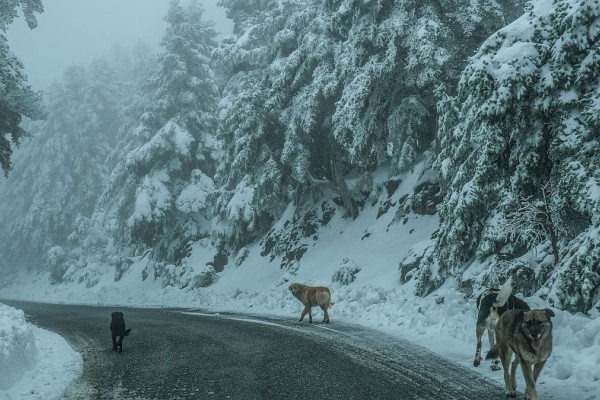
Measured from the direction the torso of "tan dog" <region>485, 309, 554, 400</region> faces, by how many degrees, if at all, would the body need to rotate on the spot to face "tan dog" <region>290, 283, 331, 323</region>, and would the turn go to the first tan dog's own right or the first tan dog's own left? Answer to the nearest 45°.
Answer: approximately 180°

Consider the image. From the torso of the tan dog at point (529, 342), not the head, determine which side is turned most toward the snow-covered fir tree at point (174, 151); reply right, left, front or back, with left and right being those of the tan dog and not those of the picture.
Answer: back

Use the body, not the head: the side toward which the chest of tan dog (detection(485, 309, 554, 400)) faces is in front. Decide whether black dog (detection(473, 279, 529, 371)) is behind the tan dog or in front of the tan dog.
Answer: behind

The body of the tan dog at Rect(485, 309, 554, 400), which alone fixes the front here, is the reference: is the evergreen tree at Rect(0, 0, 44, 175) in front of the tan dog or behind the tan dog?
behind

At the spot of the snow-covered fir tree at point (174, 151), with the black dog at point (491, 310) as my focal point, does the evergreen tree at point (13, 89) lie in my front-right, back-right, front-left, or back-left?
front-right

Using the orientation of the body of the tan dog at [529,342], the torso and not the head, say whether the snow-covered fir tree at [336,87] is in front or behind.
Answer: behind

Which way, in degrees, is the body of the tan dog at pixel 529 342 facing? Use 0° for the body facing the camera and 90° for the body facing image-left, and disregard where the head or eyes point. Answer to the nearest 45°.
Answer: approximately 315°
